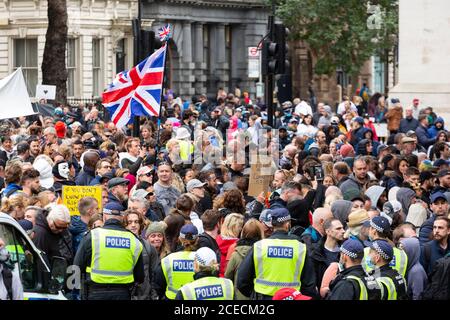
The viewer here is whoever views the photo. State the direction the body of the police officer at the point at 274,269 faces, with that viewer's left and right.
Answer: facing away from the viewer

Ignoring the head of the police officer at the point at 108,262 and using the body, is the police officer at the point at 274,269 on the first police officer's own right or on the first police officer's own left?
on the first police officer's own right

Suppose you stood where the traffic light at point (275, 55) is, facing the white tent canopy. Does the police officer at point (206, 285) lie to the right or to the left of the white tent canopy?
left

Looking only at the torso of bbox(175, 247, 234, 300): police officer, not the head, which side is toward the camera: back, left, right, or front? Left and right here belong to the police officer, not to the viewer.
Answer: back

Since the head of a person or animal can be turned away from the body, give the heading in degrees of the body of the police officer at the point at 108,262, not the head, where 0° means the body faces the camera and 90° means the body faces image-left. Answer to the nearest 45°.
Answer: approximately 180°

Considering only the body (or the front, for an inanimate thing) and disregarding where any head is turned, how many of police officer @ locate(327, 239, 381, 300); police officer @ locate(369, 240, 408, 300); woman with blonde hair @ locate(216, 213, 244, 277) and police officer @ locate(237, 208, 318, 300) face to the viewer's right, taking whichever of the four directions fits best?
0

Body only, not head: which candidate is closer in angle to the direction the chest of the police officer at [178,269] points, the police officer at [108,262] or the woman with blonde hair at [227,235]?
the woman with blonde hair
